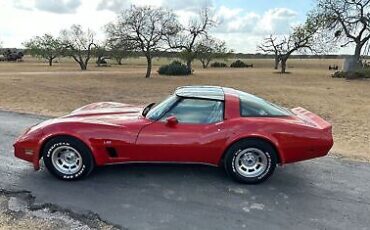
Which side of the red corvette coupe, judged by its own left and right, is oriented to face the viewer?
left

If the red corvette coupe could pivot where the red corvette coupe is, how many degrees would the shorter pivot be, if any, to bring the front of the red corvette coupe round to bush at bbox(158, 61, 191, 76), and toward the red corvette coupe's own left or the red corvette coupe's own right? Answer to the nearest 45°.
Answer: approximately 90° to the red corvette coupe's own right
